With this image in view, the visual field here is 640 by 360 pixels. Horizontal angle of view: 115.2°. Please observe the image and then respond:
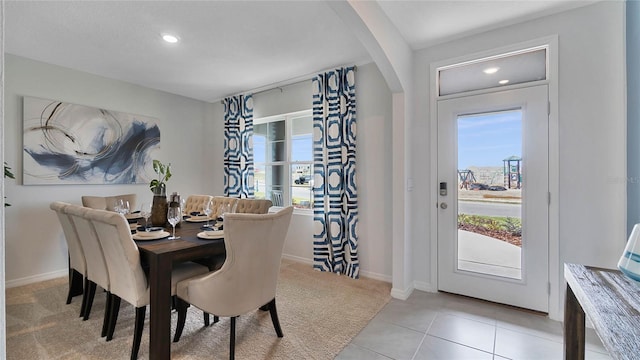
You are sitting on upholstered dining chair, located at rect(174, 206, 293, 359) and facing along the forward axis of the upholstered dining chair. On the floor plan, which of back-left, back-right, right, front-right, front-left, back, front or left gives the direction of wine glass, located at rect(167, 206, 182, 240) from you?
front

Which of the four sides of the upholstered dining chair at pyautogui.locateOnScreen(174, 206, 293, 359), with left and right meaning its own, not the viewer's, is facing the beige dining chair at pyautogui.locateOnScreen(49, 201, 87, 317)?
front

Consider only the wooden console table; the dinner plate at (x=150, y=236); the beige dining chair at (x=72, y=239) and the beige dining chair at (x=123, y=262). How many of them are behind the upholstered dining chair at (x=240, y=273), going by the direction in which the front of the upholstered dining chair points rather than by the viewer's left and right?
1

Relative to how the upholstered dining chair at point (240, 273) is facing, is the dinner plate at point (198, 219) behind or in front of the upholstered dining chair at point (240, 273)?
in front

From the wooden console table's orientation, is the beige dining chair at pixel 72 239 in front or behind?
in front

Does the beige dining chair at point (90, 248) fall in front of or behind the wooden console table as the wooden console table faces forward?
in front

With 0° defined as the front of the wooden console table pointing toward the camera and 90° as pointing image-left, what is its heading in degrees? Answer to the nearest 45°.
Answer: approximately 90°

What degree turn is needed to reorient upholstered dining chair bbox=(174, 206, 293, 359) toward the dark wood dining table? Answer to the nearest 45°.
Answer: approximately 45° to its left

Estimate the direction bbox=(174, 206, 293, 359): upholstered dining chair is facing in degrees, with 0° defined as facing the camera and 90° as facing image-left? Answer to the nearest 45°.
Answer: approximately 135°

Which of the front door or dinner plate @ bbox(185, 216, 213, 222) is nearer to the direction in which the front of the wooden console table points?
the dinner plate

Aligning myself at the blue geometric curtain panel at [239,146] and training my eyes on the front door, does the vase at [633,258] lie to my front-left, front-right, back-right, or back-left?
front-right

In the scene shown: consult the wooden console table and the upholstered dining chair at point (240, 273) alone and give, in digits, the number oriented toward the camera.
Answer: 0

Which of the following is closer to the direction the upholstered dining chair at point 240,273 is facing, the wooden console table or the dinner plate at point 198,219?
the dinner plate

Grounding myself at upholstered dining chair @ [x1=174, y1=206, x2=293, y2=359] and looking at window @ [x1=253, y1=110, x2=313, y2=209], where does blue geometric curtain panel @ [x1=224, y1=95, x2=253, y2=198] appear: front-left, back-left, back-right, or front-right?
front-left

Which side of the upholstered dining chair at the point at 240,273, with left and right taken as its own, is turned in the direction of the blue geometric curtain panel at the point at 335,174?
right

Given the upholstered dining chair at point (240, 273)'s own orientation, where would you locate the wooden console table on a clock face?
The wooden console table is roughly at 6 o'clock from the upholstered dining chair.
